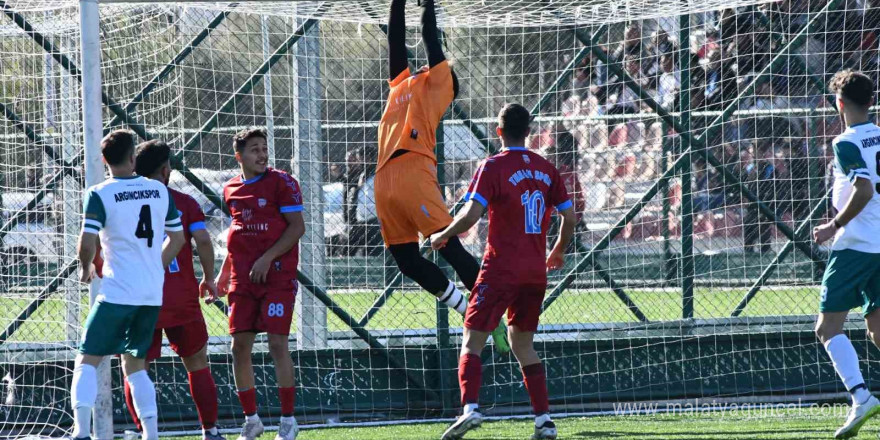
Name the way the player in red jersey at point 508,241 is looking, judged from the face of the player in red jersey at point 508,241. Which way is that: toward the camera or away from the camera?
away from the camera

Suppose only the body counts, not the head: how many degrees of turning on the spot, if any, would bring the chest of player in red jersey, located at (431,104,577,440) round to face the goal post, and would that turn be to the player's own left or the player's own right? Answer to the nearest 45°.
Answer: approximately 45° to the player's own left

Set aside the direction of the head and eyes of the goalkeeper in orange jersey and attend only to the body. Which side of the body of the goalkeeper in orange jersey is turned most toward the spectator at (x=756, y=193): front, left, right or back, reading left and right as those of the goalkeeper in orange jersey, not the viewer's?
back

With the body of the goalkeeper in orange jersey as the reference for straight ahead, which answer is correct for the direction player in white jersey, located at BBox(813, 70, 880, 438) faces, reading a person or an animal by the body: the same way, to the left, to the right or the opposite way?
to the right

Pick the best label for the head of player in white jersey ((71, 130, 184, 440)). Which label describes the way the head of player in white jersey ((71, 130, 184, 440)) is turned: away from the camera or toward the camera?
away from the camera

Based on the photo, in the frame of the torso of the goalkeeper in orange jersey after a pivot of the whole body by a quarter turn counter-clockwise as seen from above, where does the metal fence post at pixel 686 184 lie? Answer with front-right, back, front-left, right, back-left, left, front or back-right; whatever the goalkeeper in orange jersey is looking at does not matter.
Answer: left

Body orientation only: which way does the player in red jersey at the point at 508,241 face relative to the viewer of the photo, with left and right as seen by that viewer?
facing away from the viewer and to the left of the viewer

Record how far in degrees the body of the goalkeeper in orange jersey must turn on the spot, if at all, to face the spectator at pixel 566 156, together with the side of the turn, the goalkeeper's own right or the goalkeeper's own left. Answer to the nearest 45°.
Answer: approximately 180°
